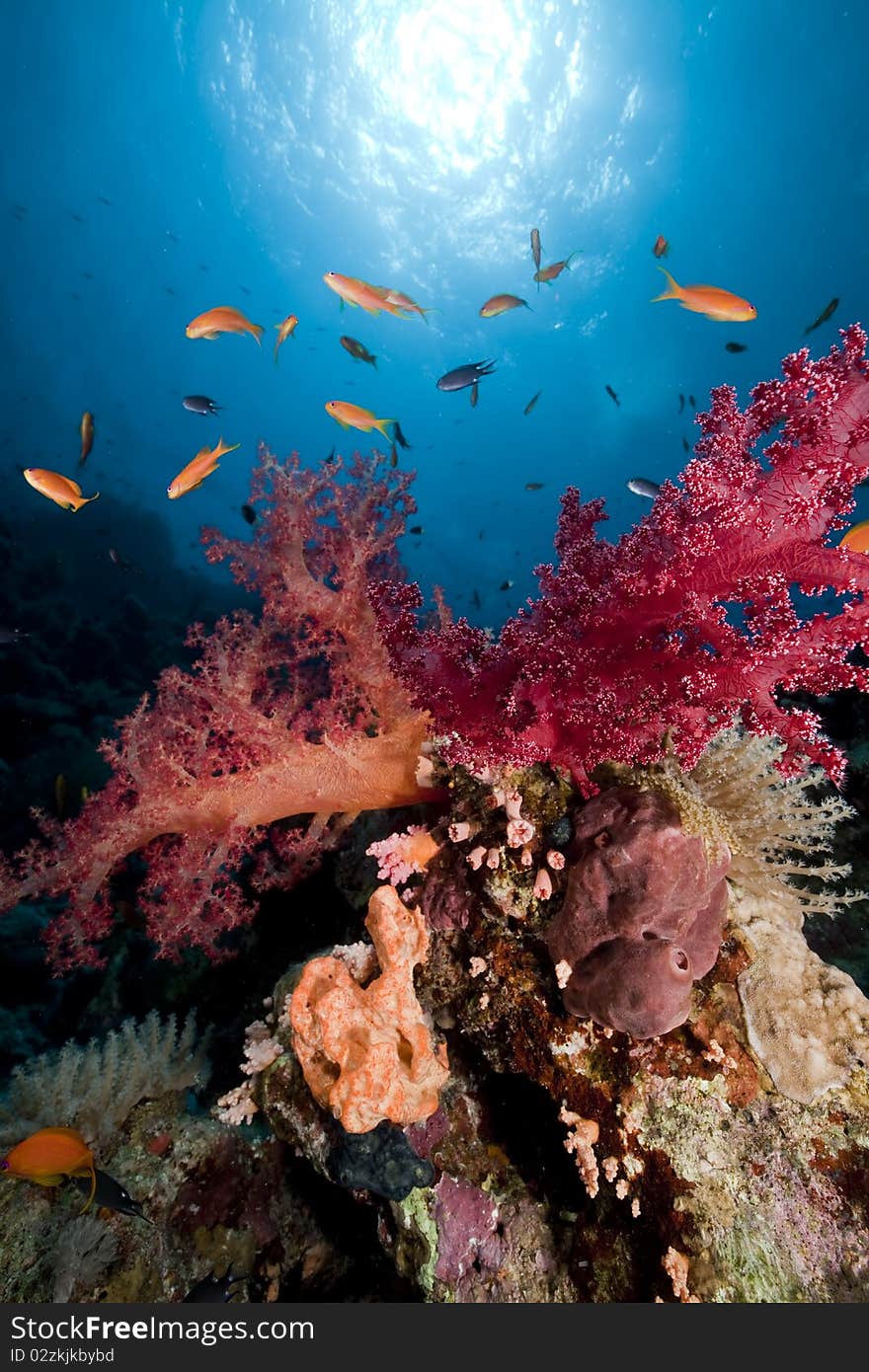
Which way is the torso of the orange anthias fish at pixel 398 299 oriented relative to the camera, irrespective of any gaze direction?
to the viewer's left

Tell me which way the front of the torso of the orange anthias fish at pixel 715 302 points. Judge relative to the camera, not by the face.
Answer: to the viewer's right

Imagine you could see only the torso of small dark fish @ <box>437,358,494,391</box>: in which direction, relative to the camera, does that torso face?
to the viewer's left

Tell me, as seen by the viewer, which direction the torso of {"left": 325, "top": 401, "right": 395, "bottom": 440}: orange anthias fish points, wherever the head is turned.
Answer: to the viewer's left

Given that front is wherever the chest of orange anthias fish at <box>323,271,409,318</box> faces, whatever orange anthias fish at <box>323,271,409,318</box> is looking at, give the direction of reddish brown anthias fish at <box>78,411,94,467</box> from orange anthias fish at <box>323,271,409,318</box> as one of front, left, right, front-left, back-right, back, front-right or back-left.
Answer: front-right

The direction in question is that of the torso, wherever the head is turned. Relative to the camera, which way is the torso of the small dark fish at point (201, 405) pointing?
to the viewer's left

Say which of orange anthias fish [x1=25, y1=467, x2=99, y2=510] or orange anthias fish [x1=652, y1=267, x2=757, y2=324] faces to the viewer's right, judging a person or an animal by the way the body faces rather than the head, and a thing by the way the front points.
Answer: orange anthias fish [x1=652, y1=267, x2=757, y2=324]

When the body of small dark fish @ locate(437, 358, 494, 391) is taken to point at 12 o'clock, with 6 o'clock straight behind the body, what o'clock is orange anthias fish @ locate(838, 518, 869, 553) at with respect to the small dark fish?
The orange anthias fish is roughly at 8 o'clock from the small dark fish.

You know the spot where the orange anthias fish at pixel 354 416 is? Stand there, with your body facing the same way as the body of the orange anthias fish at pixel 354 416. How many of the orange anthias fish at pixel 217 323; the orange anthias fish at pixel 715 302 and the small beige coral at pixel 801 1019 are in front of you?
1

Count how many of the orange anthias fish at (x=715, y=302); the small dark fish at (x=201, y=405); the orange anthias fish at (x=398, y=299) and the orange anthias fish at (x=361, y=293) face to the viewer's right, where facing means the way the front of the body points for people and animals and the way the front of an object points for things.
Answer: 1

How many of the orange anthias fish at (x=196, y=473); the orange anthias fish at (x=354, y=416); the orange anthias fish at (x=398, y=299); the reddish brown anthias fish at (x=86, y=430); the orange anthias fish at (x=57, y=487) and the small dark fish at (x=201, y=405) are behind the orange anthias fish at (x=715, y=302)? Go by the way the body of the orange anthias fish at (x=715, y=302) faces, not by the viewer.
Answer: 6
